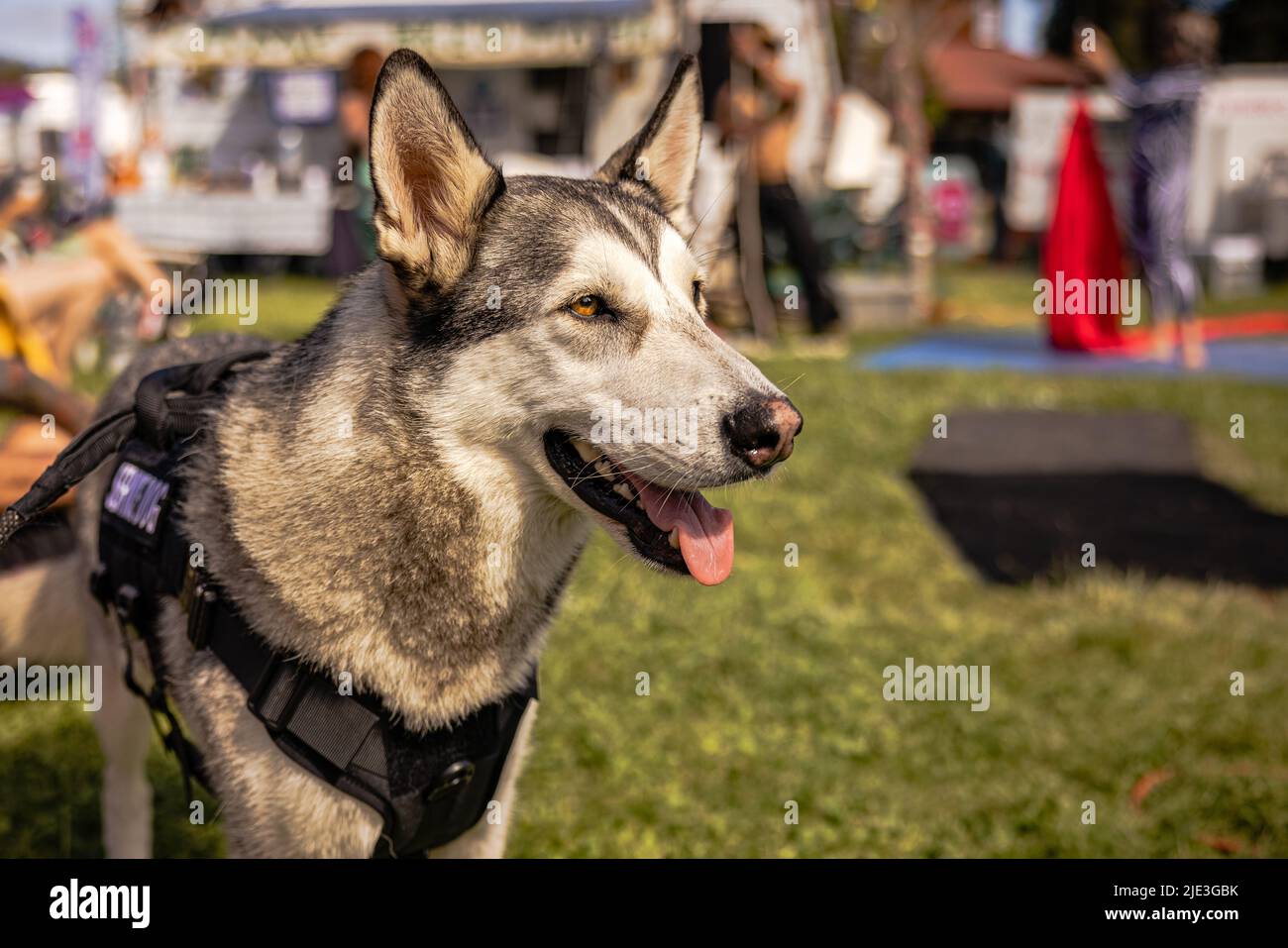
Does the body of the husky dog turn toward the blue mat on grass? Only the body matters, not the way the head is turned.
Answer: no

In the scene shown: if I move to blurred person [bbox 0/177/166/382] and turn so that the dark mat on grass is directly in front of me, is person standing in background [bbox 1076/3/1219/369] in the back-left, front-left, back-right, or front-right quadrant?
front-left

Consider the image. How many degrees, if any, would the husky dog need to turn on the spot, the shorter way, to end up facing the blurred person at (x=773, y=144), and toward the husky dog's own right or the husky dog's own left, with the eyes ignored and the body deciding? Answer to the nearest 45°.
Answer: approximately 135° to the husky dog's own left

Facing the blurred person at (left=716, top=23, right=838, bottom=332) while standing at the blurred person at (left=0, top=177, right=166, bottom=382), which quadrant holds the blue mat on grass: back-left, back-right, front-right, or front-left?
front-right

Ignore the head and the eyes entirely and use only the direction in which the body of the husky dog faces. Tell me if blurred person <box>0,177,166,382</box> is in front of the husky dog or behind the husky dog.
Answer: behind

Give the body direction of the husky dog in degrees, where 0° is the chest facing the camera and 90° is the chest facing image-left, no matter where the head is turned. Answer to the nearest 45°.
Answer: approximately 315°

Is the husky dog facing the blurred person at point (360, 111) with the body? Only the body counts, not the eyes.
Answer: no

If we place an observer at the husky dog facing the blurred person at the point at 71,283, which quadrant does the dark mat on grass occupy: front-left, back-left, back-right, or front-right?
front-right

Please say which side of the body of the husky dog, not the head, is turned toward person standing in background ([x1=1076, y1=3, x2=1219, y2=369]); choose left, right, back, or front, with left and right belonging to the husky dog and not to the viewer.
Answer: left
